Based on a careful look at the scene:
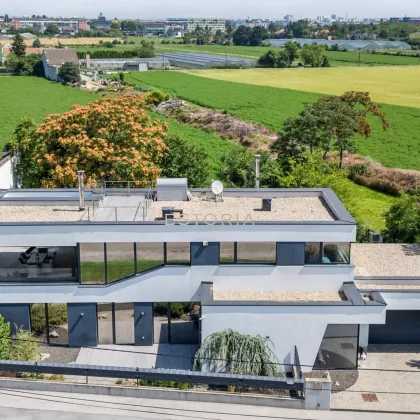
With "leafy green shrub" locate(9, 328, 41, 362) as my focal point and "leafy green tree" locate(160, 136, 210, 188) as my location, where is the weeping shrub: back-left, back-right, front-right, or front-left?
front-left

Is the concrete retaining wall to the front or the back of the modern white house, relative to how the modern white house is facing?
to the front

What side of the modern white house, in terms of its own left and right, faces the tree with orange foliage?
back

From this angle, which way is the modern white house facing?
toward the camera

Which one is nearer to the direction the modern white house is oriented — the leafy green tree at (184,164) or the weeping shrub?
the weeping shrub

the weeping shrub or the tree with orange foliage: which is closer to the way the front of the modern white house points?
the weeping shrub

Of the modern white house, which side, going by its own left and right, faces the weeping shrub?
front

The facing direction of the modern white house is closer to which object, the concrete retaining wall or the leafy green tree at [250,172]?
the concrete retaining wall

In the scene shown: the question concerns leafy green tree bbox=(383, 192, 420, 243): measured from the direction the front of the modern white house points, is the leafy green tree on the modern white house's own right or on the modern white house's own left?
on the modern white house's own left

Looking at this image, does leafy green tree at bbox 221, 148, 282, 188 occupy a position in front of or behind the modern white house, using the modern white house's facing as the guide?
behind

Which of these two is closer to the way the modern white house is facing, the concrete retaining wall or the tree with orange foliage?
the concrete retaining wall

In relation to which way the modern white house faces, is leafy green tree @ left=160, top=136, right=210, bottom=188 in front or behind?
behind
